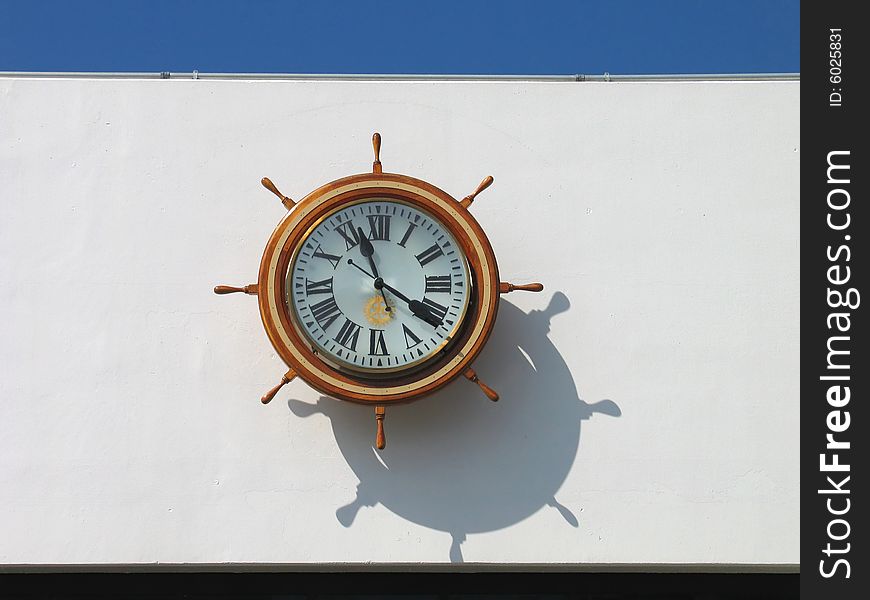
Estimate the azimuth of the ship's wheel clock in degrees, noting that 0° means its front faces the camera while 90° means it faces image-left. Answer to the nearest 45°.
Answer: approximately 0°
